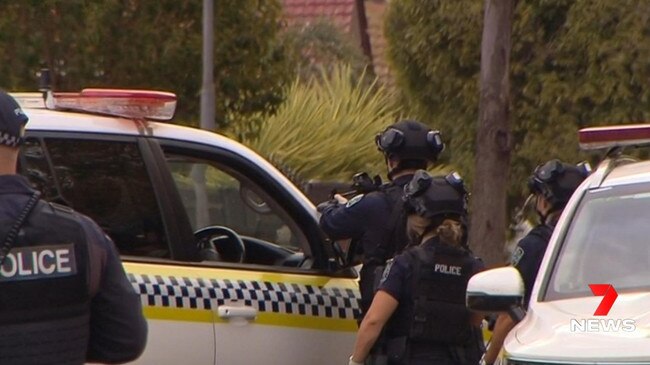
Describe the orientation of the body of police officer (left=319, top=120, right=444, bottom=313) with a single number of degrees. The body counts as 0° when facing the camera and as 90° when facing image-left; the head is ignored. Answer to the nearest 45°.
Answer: approximately 135°

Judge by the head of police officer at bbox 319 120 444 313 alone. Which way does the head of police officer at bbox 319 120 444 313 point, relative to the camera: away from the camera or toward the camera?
away from the camera

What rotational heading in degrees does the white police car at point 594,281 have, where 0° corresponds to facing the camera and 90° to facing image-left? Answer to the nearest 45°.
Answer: approximately 0°

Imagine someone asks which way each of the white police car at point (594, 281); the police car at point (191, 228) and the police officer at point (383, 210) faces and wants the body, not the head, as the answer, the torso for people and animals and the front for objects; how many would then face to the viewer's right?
1

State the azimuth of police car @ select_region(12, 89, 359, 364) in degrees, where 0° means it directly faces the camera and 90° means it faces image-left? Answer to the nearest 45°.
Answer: approximately 270°

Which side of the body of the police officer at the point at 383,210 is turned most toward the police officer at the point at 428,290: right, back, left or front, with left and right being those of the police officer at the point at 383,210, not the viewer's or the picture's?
back

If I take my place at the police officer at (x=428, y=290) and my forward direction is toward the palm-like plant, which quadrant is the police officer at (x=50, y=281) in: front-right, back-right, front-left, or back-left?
back-left

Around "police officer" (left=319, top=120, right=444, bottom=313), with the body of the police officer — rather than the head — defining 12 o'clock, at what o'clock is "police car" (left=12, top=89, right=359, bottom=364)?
The police car is roughly at 10 o'clock from the police officer.

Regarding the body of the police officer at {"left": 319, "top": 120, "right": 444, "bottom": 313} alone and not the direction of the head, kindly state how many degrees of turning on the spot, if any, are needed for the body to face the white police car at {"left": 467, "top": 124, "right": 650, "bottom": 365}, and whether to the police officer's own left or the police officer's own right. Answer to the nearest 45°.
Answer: approximately 180°

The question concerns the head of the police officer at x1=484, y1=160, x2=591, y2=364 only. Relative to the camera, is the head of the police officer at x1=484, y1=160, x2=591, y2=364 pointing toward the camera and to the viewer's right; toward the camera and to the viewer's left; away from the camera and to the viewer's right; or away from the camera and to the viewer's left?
away from the camera and to the viewer's left
